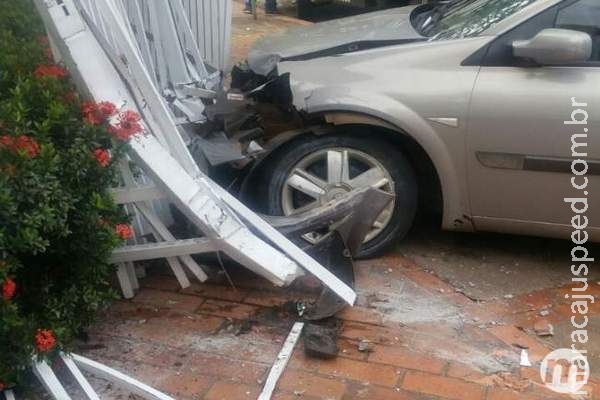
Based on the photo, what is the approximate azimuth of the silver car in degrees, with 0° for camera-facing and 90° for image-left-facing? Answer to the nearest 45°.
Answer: approximately 90°

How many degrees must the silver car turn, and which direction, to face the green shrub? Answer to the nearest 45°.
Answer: approximately 45° to its left
